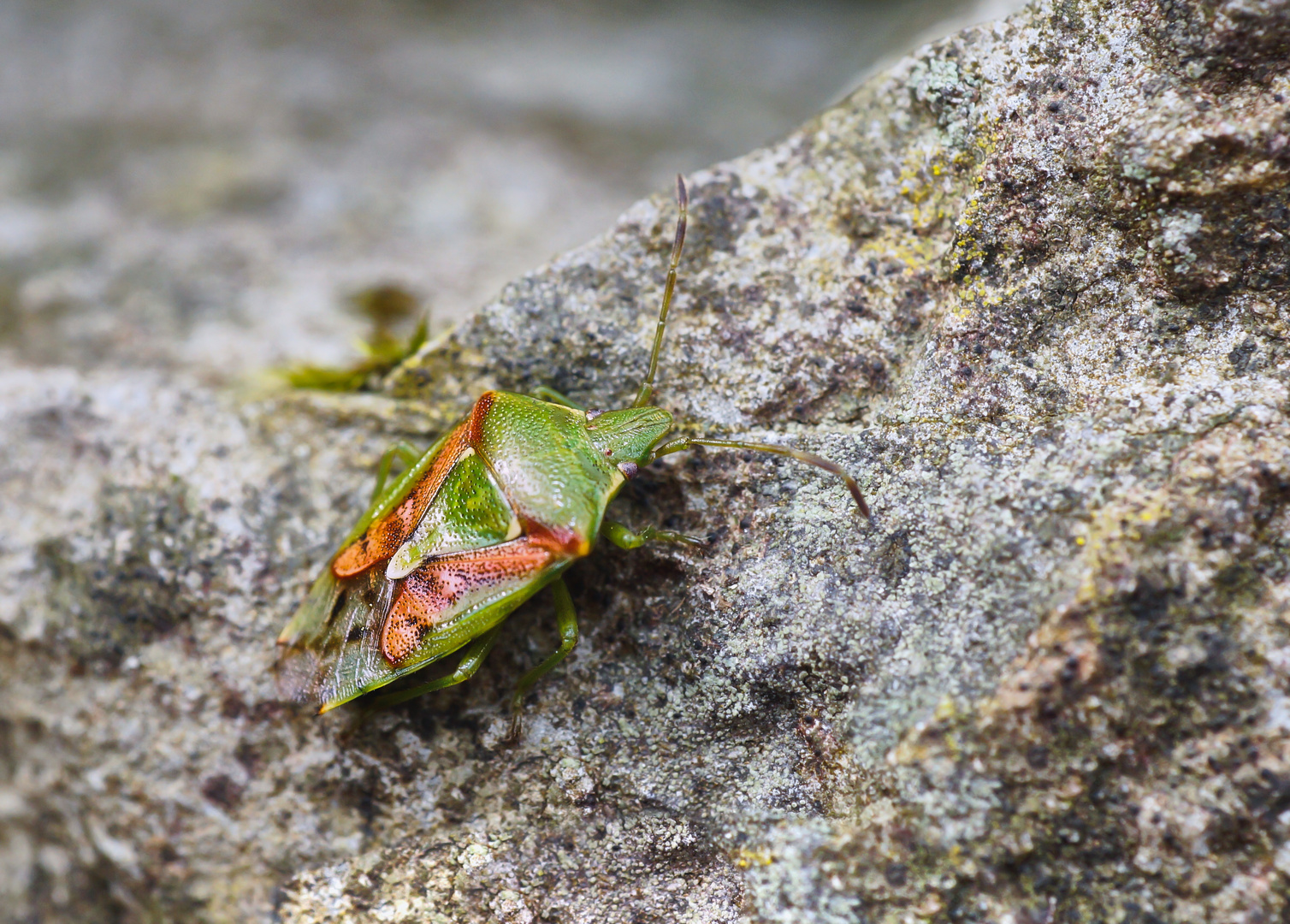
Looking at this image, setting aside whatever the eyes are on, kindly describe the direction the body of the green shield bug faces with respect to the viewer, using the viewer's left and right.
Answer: facing away from the viewer and to the right of the viewer
